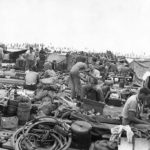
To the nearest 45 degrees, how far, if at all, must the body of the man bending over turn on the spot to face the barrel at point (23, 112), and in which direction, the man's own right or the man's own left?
approximately 135° to the man's own right

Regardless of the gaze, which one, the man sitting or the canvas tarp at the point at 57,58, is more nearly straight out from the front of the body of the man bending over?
the man sitting

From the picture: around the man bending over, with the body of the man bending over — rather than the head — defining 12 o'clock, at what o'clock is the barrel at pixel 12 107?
The barrel is roughly at 4 o'clock from the man bending over.

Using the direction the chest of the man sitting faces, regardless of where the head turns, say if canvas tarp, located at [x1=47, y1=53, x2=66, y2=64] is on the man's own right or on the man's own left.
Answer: on the man's own right

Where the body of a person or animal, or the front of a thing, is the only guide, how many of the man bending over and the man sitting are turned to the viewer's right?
1

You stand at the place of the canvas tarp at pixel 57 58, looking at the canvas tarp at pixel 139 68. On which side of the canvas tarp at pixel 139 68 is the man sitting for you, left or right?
right

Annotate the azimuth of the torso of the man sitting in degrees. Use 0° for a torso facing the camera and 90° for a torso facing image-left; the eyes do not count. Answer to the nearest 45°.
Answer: approximately 45°

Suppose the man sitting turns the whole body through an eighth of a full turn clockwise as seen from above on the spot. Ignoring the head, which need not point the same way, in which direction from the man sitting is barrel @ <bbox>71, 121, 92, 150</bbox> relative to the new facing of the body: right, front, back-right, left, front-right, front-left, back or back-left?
left

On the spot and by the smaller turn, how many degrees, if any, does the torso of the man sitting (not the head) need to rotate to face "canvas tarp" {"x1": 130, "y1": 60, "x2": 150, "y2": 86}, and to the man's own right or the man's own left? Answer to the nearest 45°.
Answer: approximately 135° to the man's own right

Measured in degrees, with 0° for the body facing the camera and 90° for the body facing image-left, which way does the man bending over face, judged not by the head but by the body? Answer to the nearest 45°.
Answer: approximately 270°

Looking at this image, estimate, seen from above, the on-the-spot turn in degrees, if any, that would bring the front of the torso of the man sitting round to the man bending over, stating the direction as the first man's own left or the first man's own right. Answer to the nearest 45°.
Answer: approximately 90° to the first man's own right

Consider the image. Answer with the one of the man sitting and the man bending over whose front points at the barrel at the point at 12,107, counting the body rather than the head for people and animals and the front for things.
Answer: the man sitting
